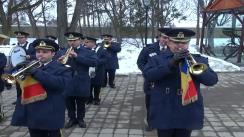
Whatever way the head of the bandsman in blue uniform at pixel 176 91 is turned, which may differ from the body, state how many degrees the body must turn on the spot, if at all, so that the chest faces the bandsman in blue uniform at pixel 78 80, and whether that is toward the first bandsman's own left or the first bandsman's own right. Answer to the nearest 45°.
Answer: approximately 135° to the first bandsman's own right

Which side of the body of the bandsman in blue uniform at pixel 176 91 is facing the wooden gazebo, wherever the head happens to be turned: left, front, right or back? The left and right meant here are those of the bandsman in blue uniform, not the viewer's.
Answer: back

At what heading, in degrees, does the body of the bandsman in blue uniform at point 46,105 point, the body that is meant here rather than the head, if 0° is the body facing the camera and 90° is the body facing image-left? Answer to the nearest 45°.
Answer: approximately 45°

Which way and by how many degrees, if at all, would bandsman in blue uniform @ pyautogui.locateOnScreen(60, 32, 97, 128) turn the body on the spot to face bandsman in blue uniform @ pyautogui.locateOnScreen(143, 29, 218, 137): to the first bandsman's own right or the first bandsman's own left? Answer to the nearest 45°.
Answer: approximately 45° to the first bandsman's own left

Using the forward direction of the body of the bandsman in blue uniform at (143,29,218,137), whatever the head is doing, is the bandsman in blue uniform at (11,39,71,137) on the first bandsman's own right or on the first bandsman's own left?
on the first bandsman's own right

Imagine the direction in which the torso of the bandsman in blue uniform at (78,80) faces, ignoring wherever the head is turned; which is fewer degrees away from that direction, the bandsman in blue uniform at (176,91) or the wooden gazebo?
the bandsman in blue uniform

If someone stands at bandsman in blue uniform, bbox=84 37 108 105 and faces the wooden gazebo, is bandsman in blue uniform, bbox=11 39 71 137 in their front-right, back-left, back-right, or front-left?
back-right

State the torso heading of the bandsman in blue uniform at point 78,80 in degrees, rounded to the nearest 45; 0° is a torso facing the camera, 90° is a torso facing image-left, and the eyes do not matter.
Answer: approximately 45°

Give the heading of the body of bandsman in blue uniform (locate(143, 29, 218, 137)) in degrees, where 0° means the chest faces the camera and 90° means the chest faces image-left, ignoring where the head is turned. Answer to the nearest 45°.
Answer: approximately 0°
